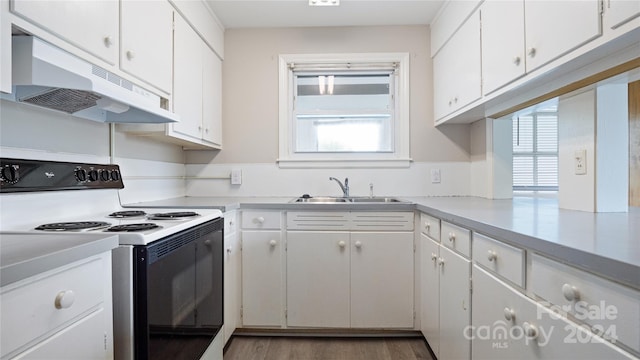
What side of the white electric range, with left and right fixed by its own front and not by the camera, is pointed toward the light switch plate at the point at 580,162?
front

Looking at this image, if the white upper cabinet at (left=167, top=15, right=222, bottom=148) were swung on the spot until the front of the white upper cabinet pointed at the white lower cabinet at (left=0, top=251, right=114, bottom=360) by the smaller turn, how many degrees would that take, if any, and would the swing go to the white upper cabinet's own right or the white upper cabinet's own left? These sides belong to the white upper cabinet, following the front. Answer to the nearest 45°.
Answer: approximately 45° to the white upper cabinet's own right

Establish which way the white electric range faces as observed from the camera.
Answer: facing the viewer and to the right of the viewer

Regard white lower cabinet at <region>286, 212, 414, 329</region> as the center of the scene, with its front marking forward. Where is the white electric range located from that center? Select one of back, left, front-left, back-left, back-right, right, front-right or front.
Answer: front-right

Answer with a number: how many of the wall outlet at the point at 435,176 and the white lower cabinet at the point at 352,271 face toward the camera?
2

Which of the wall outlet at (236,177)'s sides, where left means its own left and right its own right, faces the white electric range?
front

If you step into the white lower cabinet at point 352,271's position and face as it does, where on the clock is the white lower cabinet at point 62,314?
the white lower cabinet at point 62,314 is roughly at 1 o'clock from the white lower cabinet at point 352,271.

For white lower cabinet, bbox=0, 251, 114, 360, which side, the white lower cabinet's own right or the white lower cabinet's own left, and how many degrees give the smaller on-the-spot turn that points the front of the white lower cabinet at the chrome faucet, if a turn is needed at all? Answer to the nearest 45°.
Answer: approximately 90° to the white lower cabinet's own left

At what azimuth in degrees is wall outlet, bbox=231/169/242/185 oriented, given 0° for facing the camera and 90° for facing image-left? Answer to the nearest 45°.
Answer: approximately 0°

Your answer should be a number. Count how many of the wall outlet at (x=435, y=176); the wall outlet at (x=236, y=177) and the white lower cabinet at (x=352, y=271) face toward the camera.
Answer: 3

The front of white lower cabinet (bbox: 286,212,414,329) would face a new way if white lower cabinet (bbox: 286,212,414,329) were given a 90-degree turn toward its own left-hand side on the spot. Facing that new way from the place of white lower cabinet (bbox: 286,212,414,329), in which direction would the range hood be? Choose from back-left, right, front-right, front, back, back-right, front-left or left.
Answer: back-right

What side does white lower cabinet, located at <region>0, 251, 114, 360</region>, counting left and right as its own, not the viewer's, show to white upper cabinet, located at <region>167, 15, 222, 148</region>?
left
